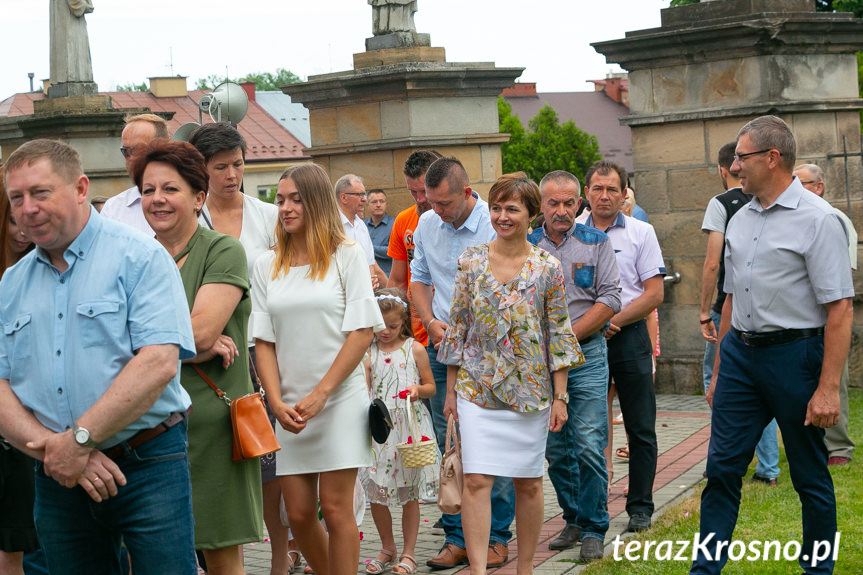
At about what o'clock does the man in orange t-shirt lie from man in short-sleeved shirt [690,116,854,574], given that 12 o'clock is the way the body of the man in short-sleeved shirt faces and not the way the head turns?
The man in orange t-shirt is roughly at 3 o'clock from the man in short-sleeved shirt.

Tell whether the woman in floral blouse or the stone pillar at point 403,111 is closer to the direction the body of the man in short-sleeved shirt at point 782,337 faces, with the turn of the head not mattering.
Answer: the woman in floral blouse

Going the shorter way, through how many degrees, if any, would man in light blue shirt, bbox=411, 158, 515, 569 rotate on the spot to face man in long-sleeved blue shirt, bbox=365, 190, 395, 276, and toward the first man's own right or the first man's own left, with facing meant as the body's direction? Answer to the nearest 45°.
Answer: approximately 135° to the first man's own right

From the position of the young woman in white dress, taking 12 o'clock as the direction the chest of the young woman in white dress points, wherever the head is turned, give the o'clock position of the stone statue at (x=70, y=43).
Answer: The stone statue is roughly at 4 o'clock from the young woman in white dress.

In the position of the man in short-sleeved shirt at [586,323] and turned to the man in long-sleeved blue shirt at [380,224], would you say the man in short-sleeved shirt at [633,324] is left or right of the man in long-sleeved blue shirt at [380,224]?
right
